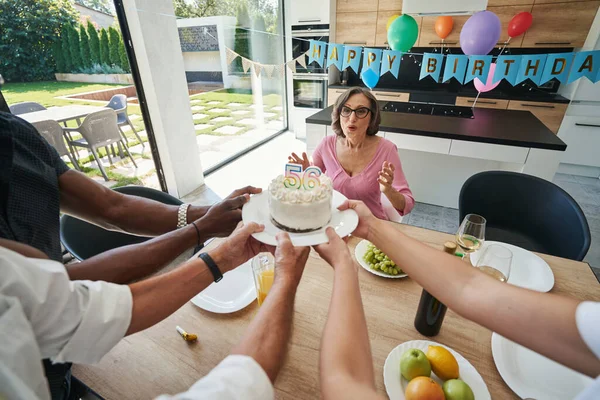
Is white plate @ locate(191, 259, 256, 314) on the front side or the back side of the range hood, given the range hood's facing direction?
on the front side

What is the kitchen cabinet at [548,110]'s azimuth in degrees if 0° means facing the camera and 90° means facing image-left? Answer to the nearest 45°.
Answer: approximately 0°

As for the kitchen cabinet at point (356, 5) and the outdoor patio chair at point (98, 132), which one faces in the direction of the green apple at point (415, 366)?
the kitchen cabinet

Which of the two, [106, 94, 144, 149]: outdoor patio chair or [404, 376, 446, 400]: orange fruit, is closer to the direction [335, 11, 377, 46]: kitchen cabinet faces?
the orange fruit

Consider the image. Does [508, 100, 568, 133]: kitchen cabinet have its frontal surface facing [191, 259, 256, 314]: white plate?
yes

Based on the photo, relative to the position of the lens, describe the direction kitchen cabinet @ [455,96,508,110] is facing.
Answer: facing the viewer

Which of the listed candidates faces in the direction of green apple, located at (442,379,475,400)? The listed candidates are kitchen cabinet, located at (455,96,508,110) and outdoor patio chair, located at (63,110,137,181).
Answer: the kitchen cabinet

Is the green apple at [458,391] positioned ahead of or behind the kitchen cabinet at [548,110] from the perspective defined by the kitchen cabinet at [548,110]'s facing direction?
ahead

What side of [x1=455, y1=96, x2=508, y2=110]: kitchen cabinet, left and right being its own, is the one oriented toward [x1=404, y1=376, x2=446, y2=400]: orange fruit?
front

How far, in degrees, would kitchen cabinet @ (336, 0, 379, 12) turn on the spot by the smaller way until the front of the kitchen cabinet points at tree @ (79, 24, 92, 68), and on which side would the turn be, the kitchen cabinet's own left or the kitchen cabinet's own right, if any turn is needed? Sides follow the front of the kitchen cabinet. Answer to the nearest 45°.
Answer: approximately 135° to the kitchen cabinet's own right

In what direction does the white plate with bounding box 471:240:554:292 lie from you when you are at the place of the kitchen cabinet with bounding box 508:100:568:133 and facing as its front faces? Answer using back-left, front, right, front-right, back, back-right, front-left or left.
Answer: front

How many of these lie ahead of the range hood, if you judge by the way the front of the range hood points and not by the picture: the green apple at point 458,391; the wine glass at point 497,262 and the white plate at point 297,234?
3
